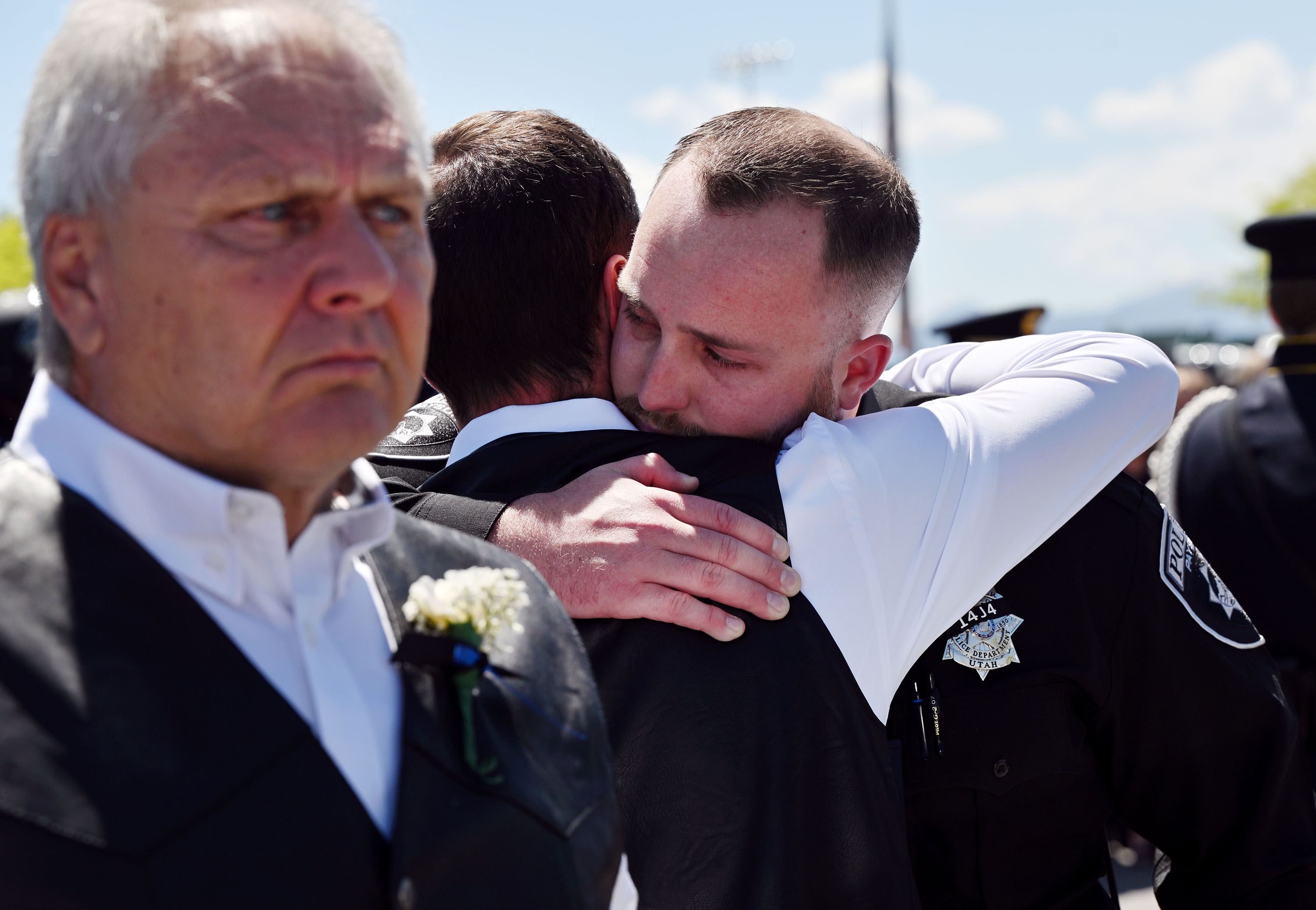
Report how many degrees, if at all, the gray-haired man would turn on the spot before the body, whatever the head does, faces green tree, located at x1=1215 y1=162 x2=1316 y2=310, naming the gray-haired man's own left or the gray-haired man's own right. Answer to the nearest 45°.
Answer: approximately 90° to the gray-haired man's own left

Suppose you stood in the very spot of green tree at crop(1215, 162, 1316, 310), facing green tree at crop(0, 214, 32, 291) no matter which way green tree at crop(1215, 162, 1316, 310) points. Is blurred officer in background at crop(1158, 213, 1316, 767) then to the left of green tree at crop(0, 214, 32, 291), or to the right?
left

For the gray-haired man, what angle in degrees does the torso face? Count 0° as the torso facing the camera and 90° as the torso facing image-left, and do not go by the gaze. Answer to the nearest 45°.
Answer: approximately 315°

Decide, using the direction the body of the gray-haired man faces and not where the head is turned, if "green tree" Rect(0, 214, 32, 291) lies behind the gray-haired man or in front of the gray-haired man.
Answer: behind

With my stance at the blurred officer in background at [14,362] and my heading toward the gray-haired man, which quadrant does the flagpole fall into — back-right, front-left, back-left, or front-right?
back-left

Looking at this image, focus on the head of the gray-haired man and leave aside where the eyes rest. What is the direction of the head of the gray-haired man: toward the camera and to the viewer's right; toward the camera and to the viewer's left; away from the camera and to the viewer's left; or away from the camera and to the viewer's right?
toward the camera and to the viewer's right

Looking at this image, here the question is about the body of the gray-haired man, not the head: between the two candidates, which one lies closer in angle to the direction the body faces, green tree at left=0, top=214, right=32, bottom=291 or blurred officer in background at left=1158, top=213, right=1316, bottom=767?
the blurred officer in background

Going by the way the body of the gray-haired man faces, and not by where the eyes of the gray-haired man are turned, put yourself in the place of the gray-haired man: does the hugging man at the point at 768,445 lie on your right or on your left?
on your left

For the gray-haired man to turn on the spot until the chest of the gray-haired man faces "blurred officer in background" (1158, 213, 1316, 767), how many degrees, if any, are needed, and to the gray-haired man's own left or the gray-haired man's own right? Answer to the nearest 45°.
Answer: approximately 90° to the gray-haired man's own left

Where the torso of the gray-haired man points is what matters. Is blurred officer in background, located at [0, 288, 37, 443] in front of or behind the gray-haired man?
behind
